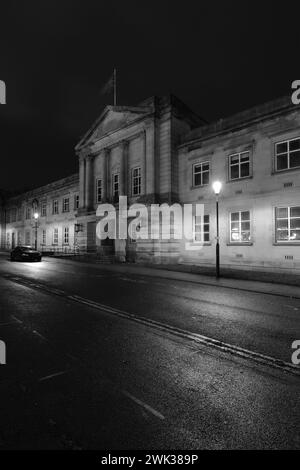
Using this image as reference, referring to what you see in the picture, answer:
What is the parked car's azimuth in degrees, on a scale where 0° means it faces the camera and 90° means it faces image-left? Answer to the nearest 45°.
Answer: approximately 315°

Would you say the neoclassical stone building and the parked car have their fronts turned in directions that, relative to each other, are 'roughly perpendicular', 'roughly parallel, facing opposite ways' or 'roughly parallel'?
roughly perpendicular

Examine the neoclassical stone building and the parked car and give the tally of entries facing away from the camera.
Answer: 0

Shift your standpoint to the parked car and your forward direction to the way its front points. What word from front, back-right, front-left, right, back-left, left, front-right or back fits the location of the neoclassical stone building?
front

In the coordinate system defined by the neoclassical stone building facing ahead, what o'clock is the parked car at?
The parked car is roughly at 2 o'clock from the neoclassical stone building.

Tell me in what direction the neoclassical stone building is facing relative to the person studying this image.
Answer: facing the viewer and to the left of the viewer
